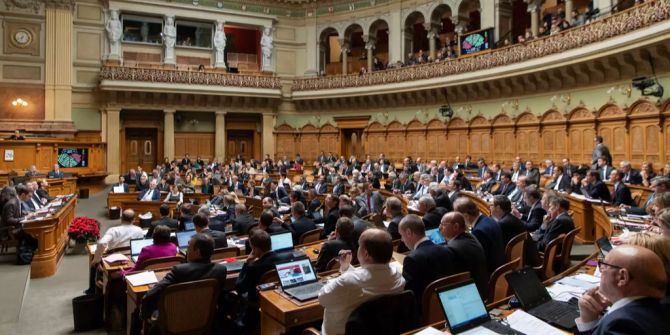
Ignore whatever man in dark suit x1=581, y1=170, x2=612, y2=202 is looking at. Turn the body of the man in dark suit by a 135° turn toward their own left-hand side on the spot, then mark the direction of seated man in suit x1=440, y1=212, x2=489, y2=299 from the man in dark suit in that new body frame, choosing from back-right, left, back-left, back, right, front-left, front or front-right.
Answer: front-right

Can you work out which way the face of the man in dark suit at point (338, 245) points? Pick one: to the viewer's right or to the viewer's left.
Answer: to the viewer's left

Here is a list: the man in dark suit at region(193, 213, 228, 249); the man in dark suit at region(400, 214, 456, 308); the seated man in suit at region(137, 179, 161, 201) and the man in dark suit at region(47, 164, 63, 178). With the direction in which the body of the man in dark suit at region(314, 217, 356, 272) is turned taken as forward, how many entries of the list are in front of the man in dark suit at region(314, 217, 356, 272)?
3

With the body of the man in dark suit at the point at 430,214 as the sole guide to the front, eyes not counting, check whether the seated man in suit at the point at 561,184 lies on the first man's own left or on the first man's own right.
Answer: on the first man's own right

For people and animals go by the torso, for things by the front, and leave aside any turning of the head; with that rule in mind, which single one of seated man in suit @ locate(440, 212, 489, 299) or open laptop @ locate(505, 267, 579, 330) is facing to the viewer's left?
the seated man in suit

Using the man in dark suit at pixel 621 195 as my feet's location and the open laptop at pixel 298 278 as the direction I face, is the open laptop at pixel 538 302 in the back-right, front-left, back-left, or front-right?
front-left

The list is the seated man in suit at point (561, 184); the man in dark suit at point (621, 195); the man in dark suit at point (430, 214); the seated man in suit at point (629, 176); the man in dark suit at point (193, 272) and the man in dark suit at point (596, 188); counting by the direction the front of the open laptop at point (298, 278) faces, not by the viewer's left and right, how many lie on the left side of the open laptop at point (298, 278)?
5

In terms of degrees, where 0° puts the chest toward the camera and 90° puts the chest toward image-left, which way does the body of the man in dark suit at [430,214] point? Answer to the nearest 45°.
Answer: approximately 135°

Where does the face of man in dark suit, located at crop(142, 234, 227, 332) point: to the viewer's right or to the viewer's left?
to the viewer's left

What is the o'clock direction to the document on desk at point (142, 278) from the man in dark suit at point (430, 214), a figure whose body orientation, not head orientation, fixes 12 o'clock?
The document on desk is roughly at 9 o'clock from the man in dark suit.

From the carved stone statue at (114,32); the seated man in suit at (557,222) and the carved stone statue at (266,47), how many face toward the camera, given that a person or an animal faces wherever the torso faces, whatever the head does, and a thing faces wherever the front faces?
2

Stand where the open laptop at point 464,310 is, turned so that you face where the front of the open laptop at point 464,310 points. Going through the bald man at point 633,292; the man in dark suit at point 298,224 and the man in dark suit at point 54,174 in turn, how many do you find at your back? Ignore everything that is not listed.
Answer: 2

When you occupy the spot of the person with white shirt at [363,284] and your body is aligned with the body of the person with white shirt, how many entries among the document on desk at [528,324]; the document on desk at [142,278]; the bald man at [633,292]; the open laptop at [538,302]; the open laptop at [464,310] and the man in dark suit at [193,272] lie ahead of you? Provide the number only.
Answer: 2

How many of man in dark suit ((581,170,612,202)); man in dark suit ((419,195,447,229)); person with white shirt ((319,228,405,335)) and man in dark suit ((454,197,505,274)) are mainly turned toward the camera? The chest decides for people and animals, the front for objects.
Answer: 0

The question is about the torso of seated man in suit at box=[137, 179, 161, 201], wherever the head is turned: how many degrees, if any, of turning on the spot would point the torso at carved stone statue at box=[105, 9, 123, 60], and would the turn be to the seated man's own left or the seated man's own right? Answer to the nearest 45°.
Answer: approximately 135° to the seated man's own right

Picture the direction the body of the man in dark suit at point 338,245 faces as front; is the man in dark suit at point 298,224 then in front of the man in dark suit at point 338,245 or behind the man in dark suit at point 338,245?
in front

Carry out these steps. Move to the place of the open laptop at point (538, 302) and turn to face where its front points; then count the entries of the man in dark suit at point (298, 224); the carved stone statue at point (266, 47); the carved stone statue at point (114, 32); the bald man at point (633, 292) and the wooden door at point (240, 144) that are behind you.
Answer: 4

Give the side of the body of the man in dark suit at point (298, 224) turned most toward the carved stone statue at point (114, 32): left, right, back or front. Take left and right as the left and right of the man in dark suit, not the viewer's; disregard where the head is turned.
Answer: front
